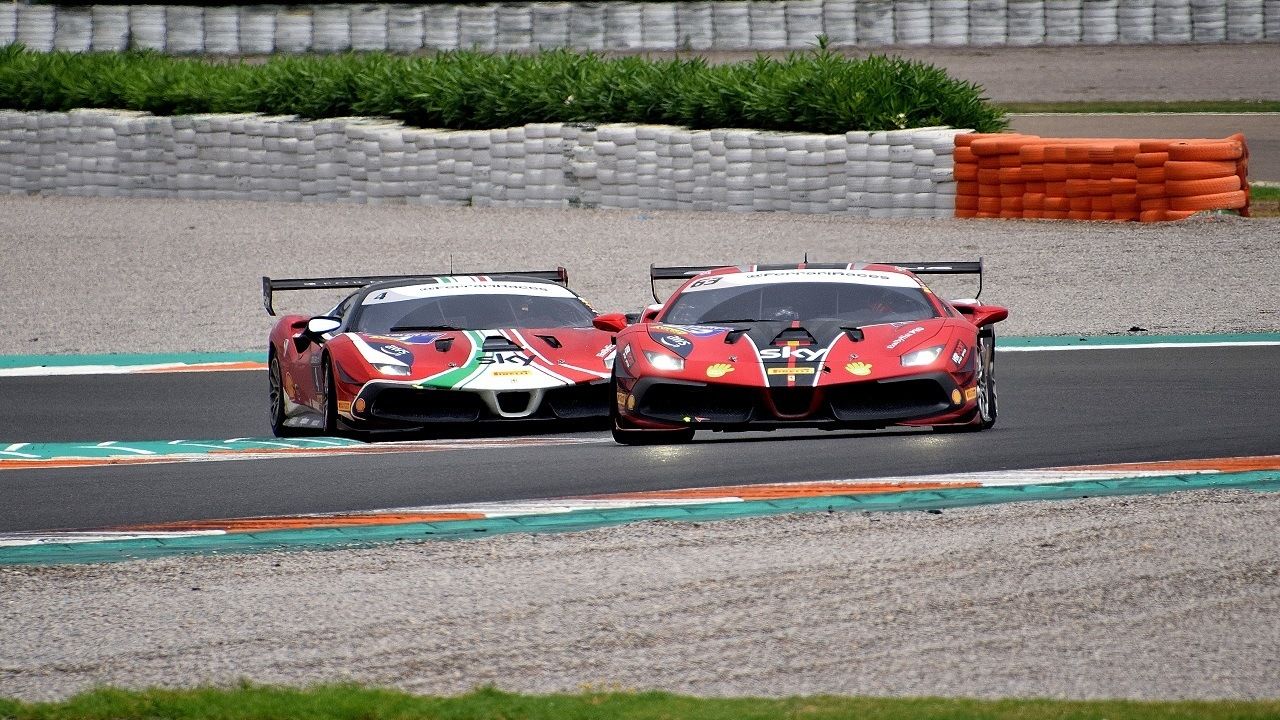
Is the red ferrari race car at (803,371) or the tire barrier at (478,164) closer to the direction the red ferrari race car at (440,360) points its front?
the red ferrari race car

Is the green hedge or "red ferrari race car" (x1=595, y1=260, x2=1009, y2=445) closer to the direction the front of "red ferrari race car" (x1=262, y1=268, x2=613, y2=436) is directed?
the red ferrari race car

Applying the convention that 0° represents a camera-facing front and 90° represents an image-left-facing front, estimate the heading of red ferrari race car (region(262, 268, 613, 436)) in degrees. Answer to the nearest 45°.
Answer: approximately 0°

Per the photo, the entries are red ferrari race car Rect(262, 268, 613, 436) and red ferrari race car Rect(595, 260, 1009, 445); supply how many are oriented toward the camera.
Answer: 2

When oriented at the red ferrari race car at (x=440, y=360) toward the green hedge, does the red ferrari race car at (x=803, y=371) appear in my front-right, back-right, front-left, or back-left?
back-right

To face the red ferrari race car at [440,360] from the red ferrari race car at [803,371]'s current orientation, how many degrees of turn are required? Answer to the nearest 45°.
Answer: approximately 135° to its right

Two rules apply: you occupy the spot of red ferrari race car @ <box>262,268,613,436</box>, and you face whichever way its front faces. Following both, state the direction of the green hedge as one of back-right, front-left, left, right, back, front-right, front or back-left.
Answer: back

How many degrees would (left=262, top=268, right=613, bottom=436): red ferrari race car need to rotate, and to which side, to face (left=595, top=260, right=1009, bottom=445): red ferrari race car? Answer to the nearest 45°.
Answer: approximately 45° to its left

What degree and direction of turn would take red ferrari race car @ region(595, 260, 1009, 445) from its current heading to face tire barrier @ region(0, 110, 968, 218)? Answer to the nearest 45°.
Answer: approximately 180°

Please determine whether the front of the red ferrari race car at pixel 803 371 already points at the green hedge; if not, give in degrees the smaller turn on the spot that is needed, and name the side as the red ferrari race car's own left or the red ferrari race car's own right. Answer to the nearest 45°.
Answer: approximately 180°

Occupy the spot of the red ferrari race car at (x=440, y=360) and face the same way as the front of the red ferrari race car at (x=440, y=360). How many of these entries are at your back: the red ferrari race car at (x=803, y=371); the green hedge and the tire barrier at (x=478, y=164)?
2
